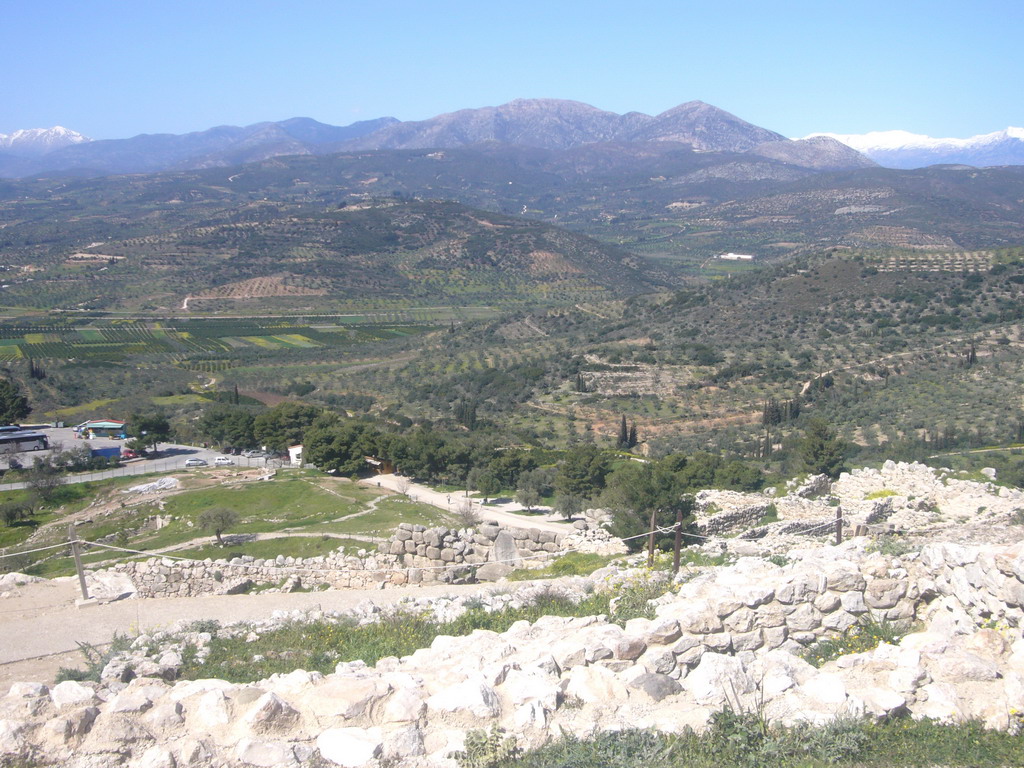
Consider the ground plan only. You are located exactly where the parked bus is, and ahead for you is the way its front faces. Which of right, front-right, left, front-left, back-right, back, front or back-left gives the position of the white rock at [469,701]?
right

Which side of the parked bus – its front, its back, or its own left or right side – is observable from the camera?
right

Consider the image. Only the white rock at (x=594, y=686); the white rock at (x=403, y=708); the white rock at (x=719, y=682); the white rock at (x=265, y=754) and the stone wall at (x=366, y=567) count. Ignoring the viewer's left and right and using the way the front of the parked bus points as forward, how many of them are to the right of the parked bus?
5

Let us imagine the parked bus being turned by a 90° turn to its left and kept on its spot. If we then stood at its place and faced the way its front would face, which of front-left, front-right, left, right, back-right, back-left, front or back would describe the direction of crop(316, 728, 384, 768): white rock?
back

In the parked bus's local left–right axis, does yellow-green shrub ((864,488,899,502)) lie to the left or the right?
on its right

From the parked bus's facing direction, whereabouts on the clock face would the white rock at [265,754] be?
The white rock is roughly at 3 o'clock from the parked bus.

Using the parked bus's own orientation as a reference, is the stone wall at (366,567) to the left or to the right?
on its right

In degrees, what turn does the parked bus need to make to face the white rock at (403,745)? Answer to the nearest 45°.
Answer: approximately 90° to its right

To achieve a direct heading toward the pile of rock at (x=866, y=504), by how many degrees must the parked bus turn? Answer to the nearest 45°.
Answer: approximately 45° to its right

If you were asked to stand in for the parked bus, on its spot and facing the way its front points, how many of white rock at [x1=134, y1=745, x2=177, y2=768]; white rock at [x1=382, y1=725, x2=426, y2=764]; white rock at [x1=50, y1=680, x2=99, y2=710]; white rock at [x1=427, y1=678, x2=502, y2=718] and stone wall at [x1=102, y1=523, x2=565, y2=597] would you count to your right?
5

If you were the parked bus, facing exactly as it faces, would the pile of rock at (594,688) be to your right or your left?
on your right

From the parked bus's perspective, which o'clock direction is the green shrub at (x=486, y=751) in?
The green shrub is roughly at 3 o'clock from the parked bus.

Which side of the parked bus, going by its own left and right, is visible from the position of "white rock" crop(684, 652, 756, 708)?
right

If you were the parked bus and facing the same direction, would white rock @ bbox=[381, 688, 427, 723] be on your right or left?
on your right

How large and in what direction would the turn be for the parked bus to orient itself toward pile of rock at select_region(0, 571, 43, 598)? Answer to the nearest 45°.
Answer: approximately 90° to its right
